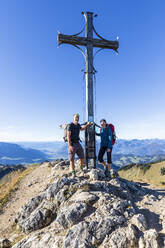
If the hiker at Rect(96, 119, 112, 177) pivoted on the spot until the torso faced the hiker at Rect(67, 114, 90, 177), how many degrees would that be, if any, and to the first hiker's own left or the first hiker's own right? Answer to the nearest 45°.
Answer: approximately 45° to the first hiker's own right

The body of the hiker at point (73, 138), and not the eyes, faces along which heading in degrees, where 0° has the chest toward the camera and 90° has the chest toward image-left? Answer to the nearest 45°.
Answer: approximately 315°

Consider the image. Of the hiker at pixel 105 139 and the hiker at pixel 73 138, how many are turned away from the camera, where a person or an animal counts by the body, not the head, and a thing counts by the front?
0

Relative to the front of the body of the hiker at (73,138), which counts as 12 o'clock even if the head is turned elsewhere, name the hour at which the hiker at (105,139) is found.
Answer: the hiker at (105,139) is roughly at 10 o'clock from the hiker at (73,138).

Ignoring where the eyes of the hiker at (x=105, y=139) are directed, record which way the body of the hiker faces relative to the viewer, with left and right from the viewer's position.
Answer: facing the viewer and to the left of the viewer
